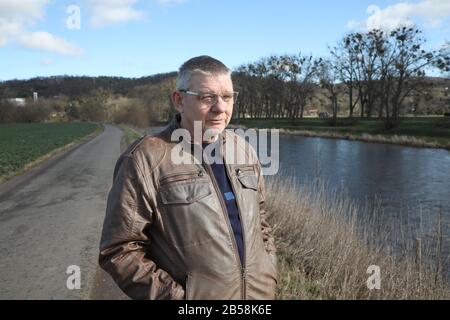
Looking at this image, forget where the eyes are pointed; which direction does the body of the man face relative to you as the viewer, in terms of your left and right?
facing the viewer and to the right of the viewer
